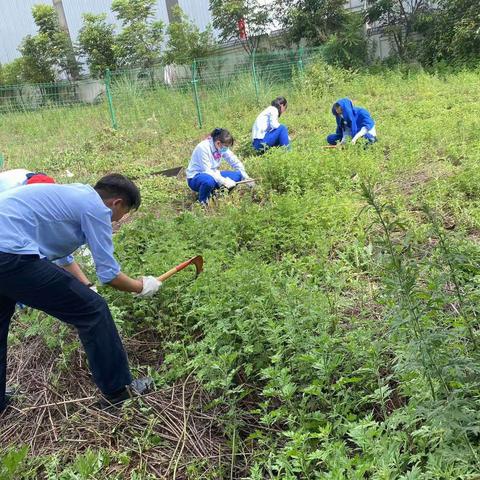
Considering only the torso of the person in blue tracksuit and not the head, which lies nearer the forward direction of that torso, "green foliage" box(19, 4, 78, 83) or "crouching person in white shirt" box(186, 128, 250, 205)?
the crouching person in white shirt

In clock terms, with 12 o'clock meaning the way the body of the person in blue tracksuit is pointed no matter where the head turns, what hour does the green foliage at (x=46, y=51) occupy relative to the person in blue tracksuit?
The green foliage is roughly at 3 o'clock from the person in blue tracksuit.

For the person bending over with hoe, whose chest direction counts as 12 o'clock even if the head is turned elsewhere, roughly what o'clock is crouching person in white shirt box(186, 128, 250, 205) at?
The crouching person in white shirt is roughly at 10 o'clock from the person bending over with hoe.

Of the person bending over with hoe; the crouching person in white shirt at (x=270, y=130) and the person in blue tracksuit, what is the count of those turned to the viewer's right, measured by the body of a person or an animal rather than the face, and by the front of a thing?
2

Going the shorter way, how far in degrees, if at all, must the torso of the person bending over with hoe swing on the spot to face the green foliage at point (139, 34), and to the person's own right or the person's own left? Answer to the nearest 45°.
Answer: approximately 90° to the person's own left

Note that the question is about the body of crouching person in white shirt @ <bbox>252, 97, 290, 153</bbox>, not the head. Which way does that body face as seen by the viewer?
to the viewer's right

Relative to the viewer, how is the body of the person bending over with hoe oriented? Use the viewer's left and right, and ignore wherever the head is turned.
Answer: facing to the right of the viewer

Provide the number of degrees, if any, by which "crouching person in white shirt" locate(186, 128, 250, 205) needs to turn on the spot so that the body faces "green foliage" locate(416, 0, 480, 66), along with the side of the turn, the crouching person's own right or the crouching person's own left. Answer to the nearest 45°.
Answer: approximately 90° to the crouching person's own left
